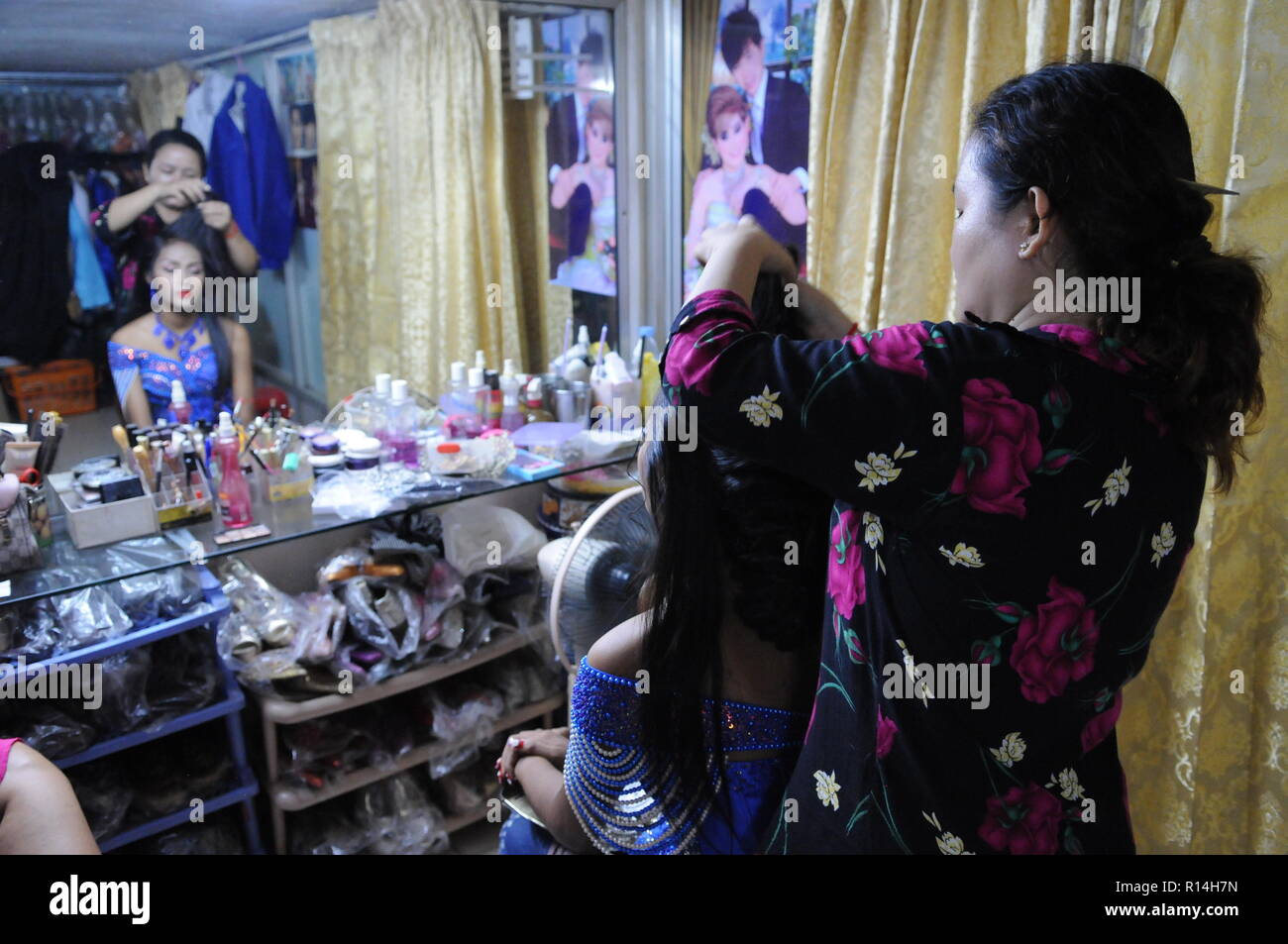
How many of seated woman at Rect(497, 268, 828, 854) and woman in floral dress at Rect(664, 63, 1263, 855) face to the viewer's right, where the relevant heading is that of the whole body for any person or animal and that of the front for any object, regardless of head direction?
0

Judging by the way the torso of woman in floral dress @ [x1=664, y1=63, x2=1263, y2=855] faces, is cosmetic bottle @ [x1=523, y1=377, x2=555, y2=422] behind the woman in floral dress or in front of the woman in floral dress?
in front

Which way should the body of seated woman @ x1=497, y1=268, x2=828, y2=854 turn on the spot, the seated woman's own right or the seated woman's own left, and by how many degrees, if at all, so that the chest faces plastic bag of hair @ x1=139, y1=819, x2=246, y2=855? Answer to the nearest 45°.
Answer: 0° — they already face it

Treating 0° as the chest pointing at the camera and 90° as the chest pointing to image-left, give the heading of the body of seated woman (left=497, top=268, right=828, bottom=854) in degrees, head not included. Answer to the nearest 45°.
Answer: approximately 135°

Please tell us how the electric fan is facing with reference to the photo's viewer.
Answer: facing the viewer and to the right of the viewer
